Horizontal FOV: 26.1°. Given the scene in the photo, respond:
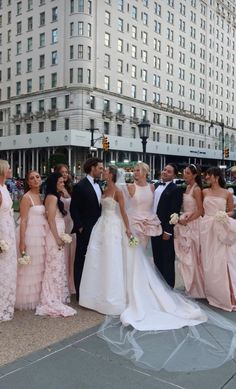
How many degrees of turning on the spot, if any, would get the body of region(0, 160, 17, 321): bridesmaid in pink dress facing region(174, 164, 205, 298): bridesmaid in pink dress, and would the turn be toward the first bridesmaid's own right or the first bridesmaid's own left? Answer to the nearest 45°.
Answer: approximately 45° to the first bridesmaid's own left

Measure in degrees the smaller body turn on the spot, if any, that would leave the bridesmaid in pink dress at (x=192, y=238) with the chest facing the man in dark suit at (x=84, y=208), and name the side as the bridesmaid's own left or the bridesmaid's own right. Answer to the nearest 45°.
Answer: approximately 45° to the bridesmaid's own right

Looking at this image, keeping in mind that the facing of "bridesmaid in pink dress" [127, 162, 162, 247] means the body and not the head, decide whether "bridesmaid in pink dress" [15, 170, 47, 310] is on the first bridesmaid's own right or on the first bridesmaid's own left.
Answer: on the first bridesmaid's own right

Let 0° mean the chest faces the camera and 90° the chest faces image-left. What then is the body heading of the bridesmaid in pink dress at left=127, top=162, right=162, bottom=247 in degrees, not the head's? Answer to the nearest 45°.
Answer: approximately 0°

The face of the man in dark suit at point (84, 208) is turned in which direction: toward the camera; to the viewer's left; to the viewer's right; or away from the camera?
to the viewer's right

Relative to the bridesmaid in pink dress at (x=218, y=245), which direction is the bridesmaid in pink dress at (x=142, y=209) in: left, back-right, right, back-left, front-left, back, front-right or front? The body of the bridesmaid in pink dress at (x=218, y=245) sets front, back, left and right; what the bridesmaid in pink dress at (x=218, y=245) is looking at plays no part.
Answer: right

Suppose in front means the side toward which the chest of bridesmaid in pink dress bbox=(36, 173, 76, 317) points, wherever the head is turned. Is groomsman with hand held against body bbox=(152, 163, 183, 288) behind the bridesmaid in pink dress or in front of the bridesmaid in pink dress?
in front

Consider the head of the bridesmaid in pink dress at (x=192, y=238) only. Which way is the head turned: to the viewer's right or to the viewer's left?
to the viewer's left

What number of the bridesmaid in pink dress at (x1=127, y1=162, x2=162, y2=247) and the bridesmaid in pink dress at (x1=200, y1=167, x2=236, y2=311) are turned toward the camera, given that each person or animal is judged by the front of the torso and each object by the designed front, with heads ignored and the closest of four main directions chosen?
2
